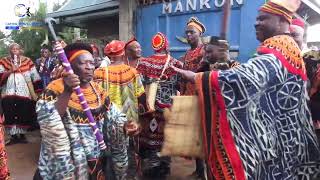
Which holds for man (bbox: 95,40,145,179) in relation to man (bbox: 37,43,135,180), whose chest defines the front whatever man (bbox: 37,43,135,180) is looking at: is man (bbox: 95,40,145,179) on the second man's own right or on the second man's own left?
on the second man's own left

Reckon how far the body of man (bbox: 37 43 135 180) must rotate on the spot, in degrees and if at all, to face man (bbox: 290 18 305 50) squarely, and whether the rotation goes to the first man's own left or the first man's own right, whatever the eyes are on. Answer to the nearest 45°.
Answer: approximately 45° to the first man's own left

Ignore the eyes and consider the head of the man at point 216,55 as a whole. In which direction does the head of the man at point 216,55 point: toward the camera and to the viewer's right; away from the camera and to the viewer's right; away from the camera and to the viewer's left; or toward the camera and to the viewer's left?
toward the camera and to the viewer's left

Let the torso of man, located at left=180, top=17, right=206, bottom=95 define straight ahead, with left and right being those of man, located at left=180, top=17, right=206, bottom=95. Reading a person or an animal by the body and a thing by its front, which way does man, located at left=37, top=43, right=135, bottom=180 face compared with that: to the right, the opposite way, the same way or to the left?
to the left

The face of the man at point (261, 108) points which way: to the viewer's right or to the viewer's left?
to the viewer's left

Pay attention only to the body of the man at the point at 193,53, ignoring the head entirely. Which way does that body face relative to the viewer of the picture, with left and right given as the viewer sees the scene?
facing the viewer and to the left of the viewer

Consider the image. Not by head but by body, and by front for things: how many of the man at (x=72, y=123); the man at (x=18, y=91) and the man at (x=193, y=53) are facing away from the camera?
0

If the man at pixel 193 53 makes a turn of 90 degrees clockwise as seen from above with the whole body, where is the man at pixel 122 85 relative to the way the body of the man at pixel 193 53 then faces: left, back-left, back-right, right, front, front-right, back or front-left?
left

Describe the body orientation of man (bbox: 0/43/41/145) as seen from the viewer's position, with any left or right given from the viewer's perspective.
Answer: facing the viewer

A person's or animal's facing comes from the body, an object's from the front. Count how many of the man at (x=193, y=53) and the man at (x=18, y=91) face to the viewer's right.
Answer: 0

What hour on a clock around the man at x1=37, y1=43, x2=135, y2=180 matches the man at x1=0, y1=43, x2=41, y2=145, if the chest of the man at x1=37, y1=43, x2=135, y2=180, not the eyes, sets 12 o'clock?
the man at x1=0, y1=43, x2=41, y2=145 is roughly at 7 o'clock from the man at x1=37, y1=43, x2=135, y2=180.

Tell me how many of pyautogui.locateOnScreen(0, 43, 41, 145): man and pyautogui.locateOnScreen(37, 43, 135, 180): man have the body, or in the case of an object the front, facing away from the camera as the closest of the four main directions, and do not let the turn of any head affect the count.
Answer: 0

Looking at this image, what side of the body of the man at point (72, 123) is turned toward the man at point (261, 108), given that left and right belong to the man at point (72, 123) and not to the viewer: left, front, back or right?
front

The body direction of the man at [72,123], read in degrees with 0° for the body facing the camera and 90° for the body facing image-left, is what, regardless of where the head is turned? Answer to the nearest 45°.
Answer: approximately 315°
